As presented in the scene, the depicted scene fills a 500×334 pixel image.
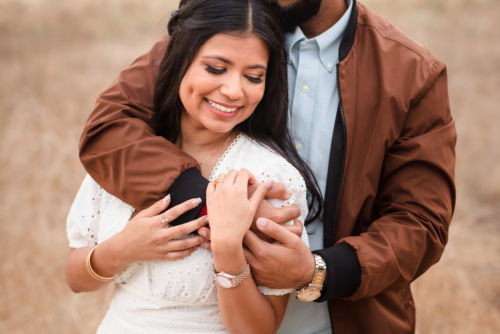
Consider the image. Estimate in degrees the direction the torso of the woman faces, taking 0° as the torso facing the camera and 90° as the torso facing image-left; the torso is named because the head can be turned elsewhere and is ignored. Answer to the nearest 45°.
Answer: approximately 0°
